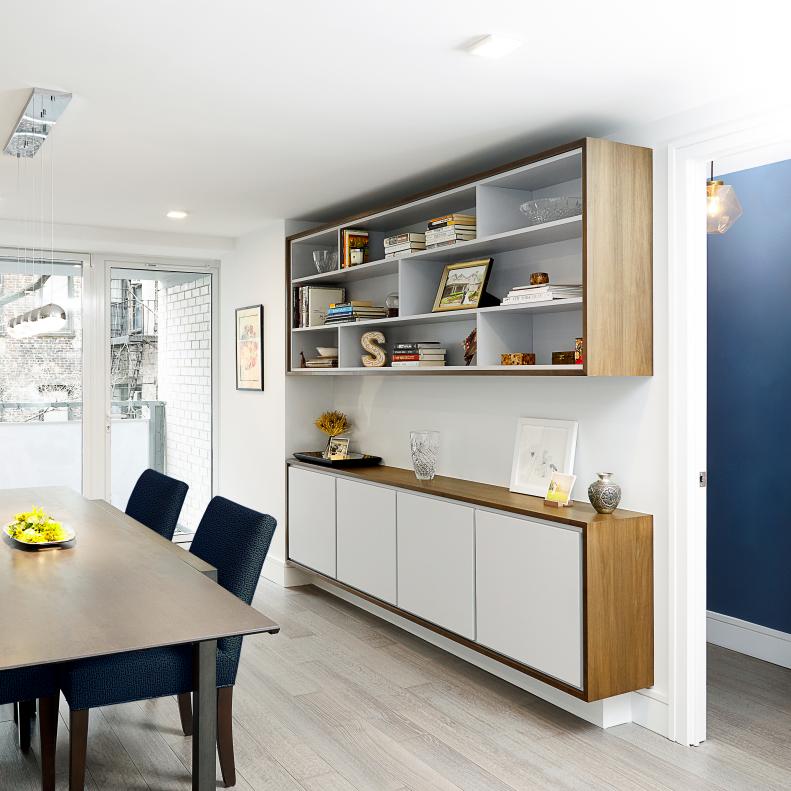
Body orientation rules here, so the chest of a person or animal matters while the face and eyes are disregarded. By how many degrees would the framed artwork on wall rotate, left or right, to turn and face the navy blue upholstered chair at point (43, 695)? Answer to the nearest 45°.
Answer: approximately 45° to its left

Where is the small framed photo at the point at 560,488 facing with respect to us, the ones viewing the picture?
facing the viewer and to the left of the viewer

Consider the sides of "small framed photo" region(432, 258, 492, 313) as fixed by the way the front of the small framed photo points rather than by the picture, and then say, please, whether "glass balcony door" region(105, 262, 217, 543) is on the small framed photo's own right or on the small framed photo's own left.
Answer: on the small framed photo's own right

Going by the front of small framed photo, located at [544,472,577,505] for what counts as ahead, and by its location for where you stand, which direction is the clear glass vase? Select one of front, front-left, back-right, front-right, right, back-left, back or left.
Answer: right

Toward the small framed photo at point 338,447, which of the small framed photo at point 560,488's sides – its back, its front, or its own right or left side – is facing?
right

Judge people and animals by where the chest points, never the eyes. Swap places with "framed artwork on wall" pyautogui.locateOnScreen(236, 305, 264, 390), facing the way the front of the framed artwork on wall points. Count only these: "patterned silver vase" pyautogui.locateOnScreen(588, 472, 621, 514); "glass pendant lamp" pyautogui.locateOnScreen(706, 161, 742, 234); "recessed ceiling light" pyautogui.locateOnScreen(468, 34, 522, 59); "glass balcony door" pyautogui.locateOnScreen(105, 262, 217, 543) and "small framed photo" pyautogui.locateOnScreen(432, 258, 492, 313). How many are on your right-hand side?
1

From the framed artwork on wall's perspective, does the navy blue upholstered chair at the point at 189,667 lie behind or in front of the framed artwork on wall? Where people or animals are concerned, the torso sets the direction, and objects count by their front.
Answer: in front

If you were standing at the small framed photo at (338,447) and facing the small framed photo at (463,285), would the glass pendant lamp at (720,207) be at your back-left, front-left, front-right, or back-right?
front-left

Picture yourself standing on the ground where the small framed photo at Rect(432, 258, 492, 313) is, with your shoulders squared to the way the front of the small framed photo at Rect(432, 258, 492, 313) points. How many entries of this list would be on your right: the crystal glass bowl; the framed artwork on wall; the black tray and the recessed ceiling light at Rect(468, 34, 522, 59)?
2

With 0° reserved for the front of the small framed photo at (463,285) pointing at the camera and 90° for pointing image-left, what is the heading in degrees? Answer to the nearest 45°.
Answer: approximately 45°

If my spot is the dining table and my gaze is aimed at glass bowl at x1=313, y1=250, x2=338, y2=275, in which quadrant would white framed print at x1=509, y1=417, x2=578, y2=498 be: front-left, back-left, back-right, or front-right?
front-right

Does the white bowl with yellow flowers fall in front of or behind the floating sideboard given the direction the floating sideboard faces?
in front
